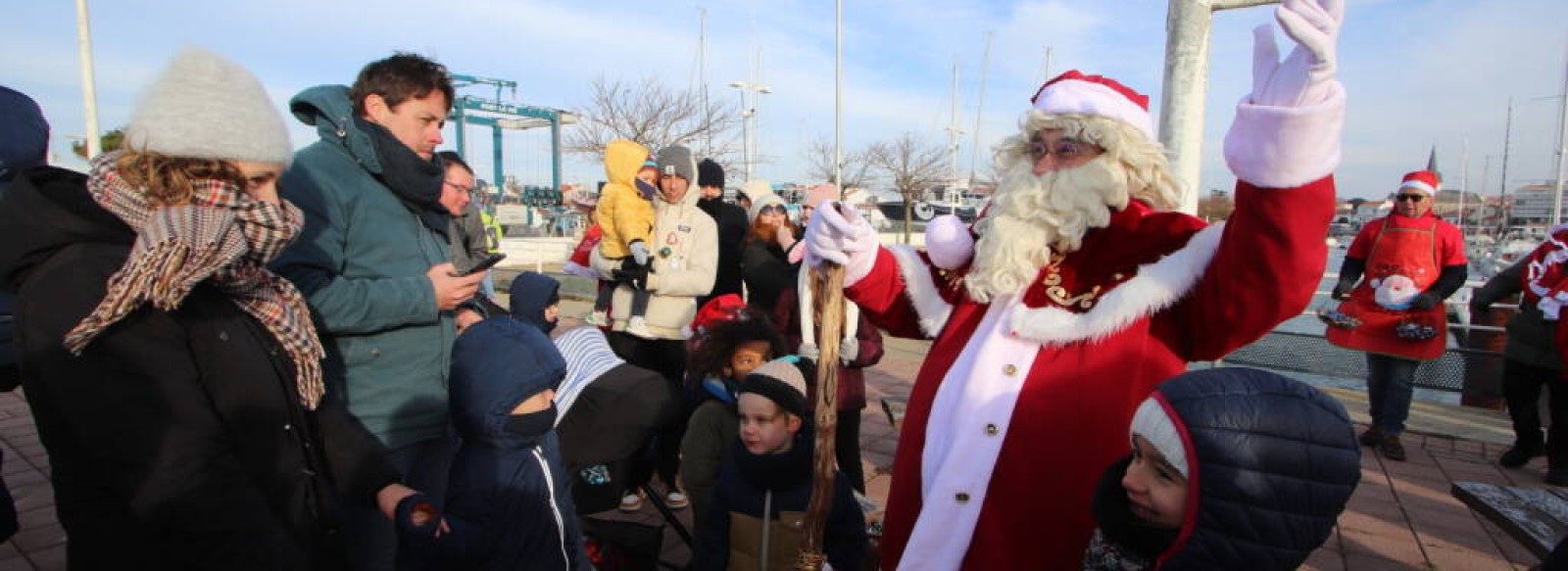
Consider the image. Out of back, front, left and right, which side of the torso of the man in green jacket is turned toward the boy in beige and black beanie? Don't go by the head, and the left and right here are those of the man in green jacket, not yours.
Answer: front

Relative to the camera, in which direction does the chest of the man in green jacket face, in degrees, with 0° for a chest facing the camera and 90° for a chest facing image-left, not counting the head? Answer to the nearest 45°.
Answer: approximately 270°

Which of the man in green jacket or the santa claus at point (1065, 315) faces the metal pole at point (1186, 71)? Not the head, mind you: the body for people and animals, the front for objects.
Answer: the man in green jacket

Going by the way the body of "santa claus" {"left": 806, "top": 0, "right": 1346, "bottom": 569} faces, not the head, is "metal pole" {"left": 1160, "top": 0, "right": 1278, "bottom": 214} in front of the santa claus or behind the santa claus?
behind

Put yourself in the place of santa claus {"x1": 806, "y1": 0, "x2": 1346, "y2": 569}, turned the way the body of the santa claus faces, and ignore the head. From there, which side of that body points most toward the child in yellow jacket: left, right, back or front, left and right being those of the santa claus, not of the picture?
right

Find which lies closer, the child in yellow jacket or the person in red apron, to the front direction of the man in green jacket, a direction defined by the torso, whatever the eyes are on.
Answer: the person in red apron

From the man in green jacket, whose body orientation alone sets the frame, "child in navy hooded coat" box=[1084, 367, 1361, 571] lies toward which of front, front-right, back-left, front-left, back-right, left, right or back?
front-right

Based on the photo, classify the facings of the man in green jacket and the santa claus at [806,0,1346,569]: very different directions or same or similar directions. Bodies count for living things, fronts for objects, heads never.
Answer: very different directions

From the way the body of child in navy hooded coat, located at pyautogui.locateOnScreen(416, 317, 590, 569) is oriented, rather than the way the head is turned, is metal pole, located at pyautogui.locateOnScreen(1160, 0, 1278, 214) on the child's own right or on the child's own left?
on the child's own left

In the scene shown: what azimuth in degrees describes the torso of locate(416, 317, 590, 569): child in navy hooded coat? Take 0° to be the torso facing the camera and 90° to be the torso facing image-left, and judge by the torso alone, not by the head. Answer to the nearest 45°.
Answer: approximately 315°

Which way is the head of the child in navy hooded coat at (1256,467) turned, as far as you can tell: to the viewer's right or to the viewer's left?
to the viewer's left

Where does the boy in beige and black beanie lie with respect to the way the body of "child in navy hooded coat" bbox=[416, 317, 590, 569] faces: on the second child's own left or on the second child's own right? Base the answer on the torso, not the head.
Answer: on the second child's own left

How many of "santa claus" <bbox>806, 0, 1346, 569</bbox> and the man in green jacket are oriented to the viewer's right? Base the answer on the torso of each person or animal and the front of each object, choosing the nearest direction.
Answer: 1
